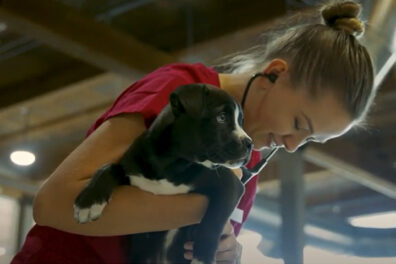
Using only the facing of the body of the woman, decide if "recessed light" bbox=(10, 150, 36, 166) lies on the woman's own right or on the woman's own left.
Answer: on the woman's own left

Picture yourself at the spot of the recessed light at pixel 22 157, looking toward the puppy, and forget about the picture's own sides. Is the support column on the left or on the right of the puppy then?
left

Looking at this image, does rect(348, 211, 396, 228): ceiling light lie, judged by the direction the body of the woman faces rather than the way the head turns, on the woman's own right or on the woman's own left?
on the woman's own left

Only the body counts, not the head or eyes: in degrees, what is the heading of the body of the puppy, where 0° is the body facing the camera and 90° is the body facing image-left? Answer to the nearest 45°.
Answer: approximately 315°

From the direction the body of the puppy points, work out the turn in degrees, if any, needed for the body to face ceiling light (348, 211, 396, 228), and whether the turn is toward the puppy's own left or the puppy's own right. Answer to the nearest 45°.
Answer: approximately 90° to the puppy's own left
